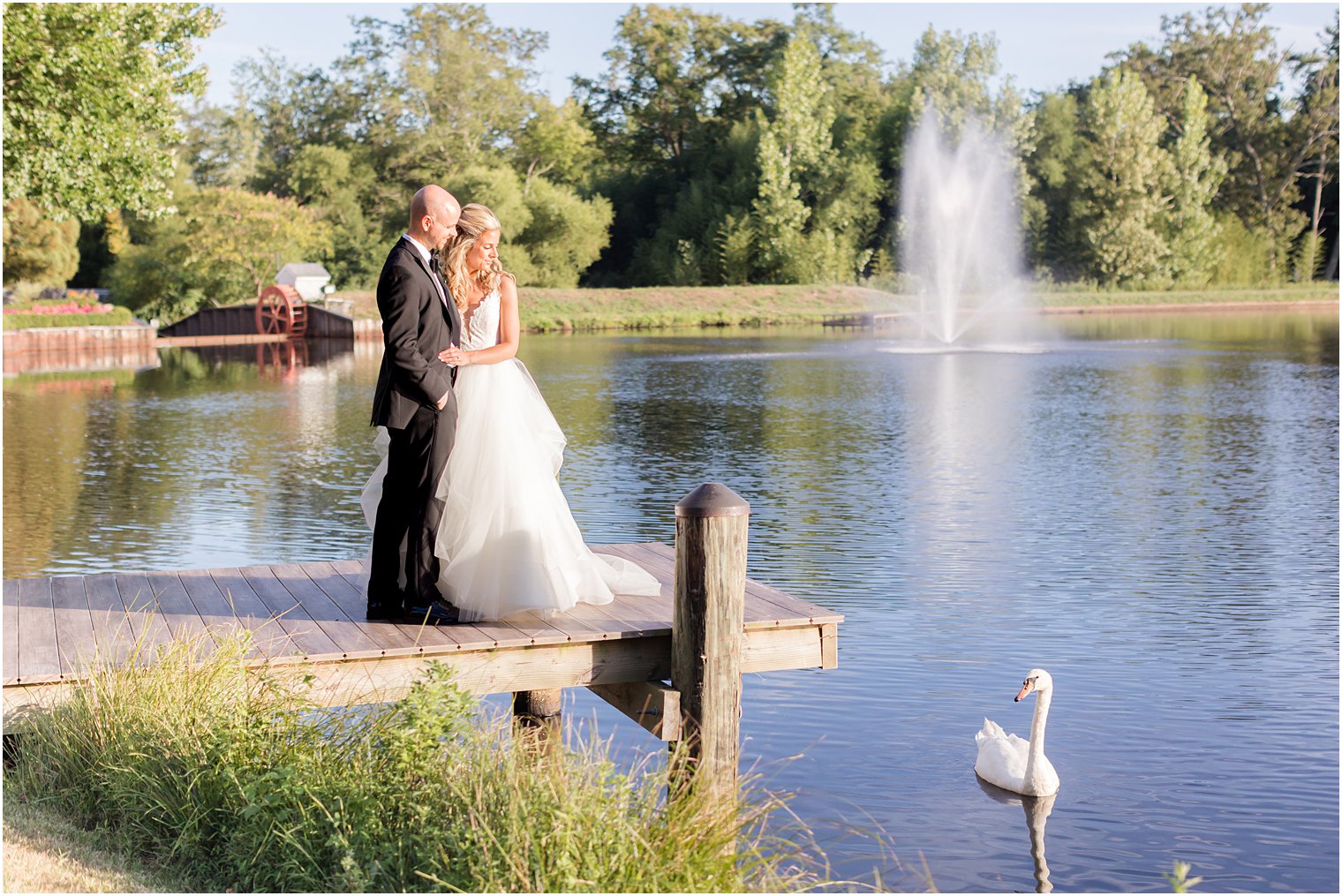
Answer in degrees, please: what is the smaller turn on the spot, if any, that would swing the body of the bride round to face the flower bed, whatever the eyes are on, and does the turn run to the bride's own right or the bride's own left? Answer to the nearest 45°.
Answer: approximately 135° to the bride's own right

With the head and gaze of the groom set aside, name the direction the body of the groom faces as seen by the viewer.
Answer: to the viewer's right

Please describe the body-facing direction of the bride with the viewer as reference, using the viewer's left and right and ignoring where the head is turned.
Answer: facing the viewer and to the left of the viewer

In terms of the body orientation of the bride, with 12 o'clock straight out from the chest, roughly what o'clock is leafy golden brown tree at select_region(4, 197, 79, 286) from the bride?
The leafy golden brown tree is roughly at 4 o'clock from the bride.

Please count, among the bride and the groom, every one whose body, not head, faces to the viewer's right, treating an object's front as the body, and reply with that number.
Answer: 1

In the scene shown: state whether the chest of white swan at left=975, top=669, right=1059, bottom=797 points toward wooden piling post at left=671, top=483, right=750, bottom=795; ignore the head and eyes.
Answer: no

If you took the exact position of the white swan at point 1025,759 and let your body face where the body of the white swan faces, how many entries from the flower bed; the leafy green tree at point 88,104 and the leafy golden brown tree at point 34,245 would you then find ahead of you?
0

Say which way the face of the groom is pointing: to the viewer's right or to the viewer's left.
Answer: to the viewer's right

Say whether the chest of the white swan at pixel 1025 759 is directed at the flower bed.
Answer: no

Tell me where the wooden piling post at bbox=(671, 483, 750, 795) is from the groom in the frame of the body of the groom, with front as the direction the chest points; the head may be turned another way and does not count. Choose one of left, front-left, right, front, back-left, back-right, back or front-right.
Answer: front-right

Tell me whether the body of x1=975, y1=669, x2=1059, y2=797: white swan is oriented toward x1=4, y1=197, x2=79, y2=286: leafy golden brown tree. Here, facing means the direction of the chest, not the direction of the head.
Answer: no
